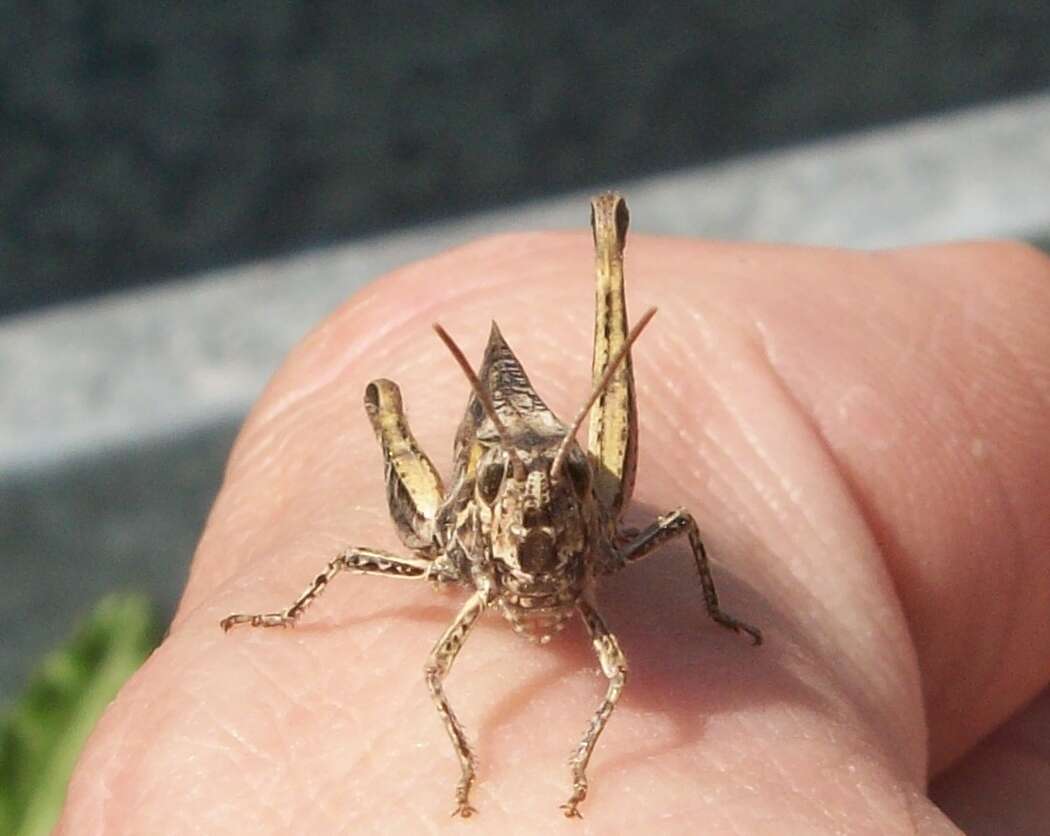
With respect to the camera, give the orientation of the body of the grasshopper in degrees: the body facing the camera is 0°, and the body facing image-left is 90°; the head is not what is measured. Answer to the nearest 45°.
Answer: approximately 0°
